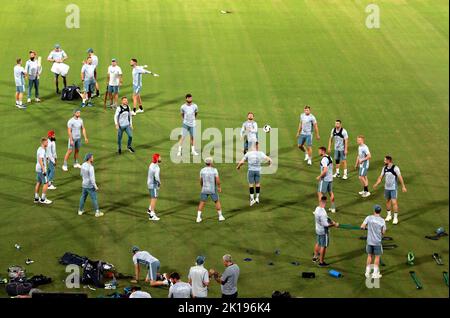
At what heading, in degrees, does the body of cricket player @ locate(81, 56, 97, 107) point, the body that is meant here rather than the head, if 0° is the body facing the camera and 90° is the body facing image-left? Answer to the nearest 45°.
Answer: approximately 0°

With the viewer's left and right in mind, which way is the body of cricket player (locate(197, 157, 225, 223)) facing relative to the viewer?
facing away from the viewer

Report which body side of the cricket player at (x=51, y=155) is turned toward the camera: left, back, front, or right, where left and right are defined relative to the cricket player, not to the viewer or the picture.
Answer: right

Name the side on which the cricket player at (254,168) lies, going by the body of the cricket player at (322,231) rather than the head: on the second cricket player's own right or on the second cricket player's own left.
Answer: on the second cricket player's own left

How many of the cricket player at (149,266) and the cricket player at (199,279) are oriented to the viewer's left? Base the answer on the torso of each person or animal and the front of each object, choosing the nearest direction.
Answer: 1

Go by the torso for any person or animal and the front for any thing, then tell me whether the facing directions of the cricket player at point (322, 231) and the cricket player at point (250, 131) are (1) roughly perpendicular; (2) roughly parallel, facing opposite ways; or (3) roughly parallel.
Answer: roughly perpendicular

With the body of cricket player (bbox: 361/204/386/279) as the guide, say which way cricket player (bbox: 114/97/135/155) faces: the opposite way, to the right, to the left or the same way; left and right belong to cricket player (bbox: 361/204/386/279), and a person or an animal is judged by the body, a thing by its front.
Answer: the opposite way

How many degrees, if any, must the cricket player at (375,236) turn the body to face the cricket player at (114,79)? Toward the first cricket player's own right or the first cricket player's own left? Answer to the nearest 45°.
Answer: approximately 45° to the first cricket player's own left

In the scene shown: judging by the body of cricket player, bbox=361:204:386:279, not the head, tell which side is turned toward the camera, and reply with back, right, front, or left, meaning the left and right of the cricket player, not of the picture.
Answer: back
